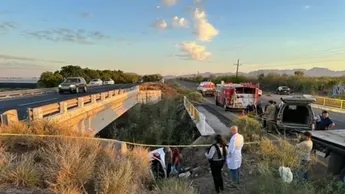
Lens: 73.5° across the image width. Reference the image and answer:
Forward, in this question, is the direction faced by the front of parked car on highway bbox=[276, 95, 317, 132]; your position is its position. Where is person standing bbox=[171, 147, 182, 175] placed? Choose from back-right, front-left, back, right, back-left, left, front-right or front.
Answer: back-left

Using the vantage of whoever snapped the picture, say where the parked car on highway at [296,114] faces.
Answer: facing away from the viewer

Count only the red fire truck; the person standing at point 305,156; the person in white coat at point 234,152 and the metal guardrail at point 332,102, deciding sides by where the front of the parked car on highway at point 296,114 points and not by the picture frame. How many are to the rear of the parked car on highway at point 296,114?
2

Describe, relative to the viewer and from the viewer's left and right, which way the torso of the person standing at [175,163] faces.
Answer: facing away from the viewer

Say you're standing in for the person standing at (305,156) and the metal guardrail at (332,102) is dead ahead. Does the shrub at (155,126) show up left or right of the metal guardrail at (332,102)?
left

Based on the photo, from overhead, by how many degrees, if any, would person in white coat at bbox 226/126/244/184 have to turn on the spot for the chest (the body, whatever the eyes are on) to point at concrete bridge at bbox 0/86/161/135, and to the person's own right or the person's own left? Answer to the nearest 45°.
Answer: approximately 45° to the person's own right

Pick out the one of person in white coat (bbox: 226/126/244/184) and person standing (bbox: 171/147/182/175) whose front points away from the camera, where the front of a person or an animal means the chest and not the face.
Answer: the person standing

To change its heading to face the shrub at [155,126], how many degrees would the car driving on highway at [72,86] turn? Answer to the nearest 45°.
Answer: approximately 90° to its left
